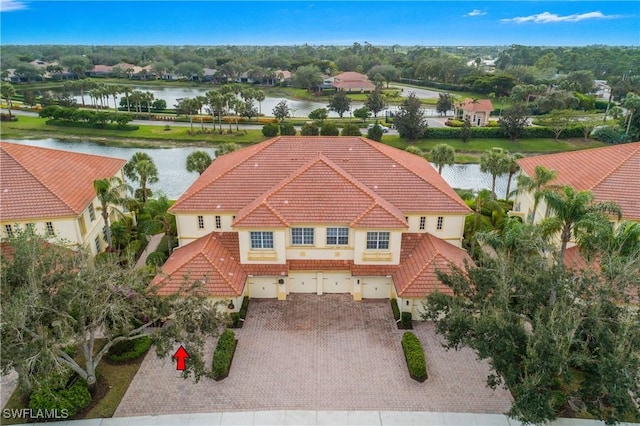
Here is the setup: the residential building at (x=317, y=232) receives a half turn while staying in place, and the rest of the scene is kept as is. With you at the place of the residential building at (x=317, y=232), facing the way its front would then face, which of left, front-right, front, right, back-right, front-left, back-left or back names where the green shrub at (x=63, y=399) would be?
back-left

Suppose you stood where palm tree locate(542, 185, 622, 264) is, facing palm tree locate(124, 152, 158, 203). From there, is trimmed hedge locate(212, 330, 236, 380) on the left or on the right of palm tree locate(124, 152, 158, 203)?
left

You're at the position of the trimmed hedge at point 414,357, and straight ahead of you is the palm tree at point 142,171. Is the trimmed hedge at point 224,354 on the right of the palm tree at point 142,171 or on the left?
left

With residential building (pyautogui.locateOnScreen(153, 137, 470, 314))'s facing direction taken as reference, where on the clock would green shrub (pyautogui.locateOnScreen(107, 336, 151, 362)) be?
The green shrub is roughly at 2 o'clock from the residential building.

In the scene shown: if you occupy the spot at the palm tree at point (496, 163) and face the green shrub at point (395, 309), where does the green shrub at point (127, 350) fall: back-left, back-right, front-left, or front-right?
front-right

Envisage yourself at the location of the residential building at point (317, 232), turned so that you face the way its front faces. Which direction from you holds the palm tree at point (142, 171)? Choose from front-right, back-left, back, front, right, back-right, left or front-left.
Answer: back-right

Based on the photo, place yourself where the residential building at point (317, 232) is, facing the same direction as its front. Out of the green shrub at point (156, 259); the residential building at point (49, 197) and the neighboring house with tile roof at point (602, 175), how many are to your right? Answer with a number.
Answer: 2

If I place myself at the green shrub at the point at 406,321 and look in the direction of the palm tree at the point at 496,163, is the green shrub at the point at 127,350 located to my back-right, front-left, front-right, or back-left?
back-left

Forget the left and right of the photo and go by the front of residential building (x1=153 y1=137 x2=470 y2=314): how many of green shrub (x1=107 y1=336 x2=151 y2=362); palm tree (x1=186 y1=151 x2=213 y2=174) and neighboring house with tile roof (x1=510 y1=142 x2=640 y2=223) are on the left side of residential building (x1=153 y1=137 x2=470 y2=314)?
1

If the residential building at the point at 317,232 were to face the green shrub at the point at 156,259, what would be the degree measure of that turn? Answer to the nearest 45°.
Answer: approximately 90° to its right

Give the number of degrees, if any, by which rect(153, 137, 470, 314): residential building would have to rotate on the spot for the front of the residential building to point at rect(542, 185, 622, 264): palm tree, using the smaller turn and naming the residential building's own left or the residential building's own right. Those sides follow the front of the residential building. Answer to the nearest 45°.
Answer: approximately 45° to the residential building's own left

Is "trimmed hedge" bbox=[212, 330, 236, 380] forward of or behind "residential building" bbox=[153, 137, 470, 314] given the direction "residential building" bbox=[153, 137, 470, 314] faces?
forward

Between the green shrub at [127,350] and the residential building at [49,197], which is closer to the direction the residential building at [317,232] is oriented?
the green shrub

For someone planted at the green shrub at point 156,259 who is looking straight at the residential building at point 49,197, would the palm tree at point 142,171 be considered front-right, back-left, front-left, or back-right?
front-right

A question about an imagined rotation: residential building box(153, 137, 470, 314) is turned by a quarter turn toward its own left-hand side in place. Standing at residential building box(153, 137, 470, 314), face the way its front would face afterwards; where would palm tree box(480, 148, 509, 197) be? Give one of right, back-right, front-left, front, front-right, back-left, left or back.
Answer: front-left

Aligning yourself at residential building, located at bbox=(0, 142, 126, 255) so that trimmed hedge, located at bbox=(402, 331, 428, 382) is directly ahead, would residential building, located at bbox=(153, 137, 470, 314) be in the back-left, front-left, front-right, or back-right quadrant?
front-left

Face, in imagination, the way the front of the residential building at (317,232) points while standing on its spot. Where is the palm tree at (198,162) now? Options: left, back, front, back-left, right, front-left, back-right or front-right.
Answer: back-right

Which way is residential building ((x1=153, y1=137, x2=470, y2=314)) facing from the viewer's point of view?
toward the camera

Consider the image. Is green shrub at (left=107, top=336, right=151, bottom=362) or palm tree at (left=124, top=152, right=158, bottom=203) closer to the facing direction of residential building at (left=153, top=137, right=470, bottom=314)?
the green shrub
